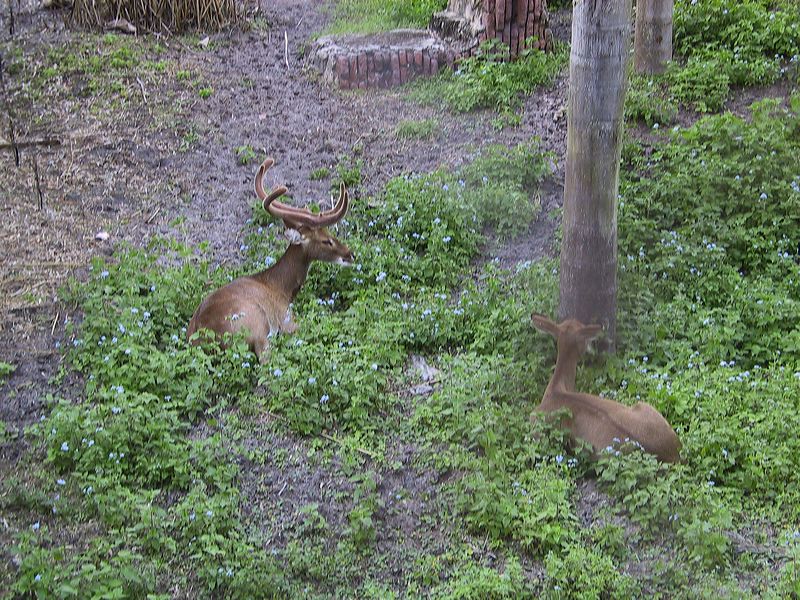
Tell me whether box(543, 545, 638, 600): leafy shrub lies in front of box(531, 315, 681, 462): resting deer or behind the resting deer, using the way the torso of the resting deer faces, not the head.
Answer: behind

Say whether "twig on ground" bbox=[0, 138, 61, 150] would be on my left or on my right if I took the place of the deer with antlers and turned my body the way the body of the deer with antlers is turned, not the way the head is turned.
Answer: on my left

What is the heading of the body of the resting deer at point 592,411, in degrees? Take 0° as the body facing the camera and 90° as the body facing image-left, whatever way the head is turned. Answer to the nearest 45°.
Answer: approximately 135°

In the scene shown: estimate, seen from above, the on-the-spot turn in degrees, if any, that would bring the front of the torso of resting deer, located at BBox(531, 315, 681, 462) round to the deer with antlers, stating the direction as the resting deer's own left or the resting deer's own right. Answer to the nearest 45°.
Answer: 0° — it already faces it

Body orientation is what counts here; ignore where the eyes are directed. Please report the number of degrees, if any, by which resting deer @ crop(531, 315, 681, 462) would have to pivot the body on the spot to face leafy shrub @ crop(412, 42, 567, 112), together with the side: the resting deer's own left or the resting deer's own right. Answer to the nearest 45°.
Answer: approximately 45° to the resting deer's own right

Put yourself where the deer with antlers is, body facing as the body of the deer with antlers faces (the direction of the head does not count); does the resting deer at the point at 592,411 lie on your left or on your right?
on your right

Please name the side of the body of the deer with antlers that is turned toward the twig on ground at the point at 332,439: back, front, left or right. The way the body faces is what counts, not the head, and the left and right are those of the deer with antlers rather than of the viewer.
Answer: right

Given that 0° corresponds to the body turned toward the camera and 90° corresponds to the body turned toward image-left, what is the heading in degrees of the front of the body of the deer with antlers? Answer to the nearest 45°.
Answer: approximately 270°

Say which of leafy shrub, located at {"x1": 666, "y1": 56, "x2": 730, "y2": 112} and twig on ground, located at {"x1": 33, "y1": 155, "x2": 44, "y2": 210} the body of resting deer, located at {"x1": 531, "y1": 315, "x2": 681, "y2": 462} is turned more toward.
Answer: the twig on ground

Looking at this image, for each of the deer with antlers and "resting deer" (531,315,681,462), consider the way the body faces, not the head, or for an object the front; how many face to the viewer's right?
1

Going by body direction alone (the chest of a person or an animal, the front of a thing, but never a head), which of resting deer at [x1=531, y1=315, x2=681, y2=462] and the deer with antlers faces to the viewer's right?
the deer with antlers

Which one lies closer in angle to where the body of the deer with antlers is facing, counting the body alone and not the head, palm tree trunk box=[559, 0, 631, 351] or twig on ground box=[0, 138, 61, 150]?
the palm tree trunk

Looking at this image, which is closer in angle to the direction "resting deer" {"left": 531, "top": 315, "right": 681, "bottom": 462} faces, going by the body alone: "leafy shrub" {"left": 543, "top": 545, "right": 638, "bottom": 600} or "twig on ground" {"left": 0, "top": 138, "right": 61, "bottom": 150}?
the twig on ground
